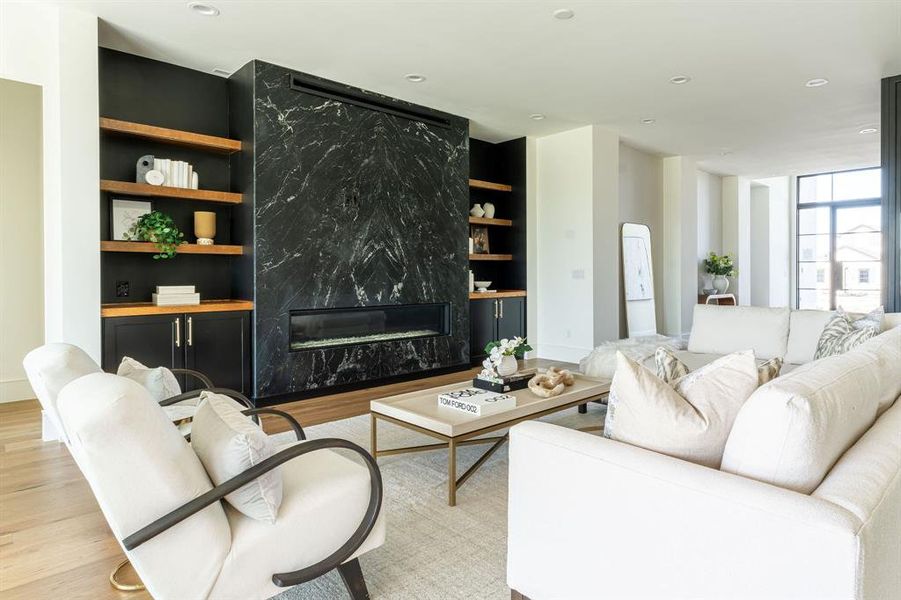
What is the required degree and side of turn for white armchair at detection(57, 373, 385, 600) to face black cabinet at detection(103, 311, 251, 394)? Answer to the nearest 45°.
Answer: approximately 90° to its left

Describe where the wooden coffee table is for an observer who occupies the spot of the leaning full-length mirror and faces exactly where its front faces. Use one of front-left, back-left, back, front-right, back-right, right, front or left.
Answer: front-right

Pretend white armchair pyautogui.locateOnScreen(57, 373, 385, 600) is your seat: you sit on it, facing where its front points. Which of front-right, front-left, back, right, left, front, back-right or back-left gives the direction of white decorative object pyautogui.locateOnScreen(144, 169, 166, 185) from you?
left

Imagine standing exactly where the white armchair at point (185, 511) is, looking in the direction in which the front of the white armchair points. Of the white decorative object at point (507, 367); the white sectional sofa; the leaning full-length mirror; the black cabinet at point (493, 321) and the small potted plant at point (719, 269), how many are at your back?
0

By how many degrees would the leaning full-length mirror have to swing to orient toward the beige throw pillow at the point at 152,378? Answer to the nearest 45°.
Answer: approximately 45° to its right

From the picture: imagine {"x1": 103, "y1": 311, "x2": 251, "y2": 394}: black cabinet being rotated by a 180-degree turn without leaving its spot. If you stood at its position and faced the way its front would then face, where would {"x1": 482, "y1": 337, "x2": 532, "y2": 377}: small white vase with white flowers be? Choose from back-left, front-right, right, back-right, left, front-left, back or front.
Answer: back-right

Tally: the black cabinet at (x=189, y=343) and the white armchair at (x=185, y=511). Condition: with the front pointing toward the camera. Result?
1

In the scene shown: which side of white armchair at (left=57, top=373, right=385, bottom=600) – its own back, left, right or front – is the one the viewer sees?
right

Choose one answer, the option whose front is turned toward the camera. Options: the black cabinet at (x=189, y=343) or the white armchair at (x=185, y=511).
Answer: the black cabinet

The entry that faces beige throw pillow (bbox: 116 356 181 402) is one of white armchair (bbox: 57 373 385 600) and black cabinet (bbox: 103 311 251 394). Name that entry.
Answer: the black cabinet

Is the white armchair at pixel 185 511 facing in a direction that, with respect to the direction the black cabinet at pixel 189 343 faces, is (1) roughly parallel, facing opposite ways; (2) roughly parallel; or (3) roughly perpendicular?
roughly perpendicular

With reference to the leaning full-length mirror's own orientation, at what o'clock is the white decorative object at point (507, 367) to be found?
The white decorative object is roughly at 2 o'clock from the leaning full-length mirror.

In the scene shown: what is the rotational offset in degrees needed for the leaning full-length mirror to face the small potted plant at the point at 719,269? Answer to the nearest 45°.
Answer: approximately 90° to its left

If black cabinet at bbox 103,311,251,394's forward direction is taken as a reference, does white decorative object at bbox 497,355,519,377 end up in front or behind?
in front

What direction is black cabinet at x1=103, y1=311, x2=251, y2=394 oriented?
toward the camera

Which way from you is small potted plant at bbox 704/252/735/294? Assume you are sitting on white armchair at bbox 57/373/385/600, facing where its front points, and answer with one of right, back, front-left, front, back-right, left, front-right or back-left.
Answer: front-left

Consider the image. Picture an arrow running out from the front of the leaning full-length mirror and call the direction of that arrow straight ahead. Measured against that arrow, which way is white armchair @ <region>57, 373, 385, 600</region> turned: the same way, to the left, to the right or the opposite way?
to the left

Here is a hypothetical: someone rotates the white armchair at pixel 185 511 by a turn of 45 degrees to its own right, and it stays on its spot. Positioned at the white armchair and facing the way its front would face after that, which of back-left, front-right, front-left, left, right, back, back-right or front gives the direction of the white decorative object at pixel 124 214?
back-left

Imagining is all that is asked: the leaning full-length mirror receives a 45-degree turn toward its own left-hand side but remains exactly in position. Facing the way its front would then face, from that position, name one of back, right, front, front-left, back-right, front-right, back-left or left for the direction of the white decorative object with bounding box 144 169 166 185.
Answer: back-right

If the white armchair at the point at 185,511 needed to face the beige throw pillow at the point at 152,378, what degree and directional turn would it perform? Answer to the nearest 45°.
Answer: approximately 90° to its left

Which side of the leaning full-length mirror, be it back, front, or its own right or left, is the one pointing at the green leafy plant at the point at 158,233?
right

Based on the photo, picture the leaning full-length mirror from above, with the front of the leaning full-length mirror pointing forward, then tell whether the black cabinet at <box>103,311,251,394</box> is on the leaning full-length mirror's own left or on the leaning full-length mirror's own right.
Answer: on the leaning full-length mirror's own right
